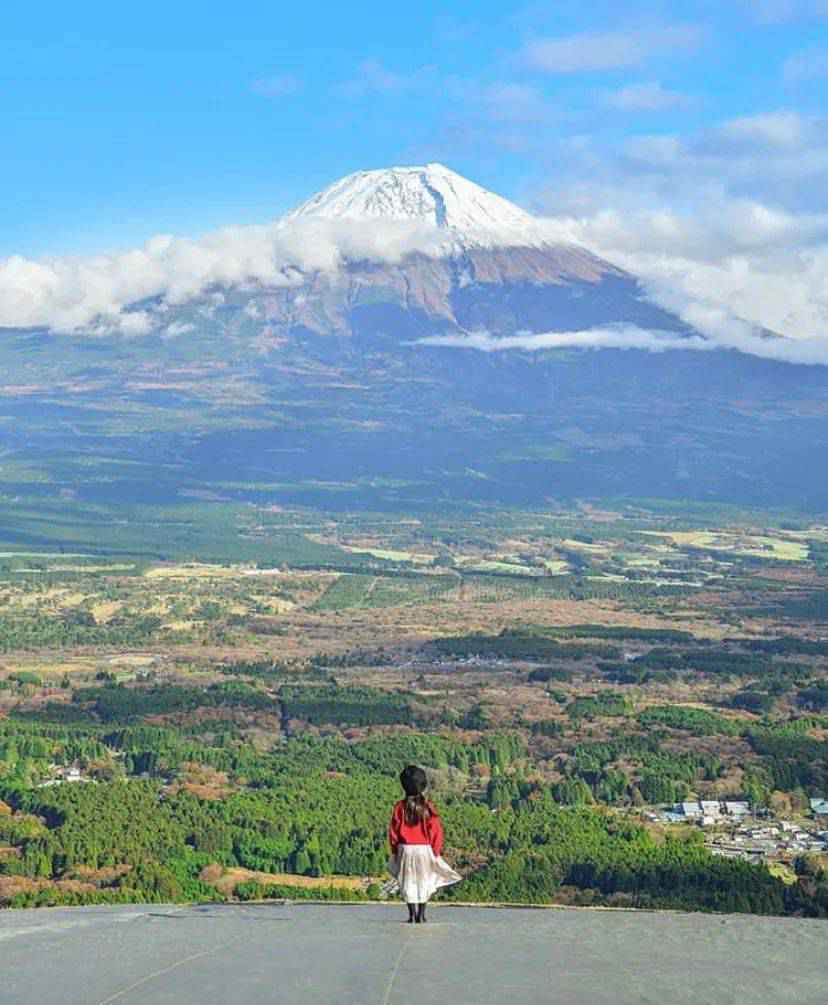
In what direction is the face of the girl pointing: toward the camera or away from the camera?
away from the camera

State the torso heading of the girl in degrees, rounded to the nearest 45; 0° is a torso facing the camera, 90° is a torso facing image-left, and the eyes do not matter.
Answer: approximately 180°
